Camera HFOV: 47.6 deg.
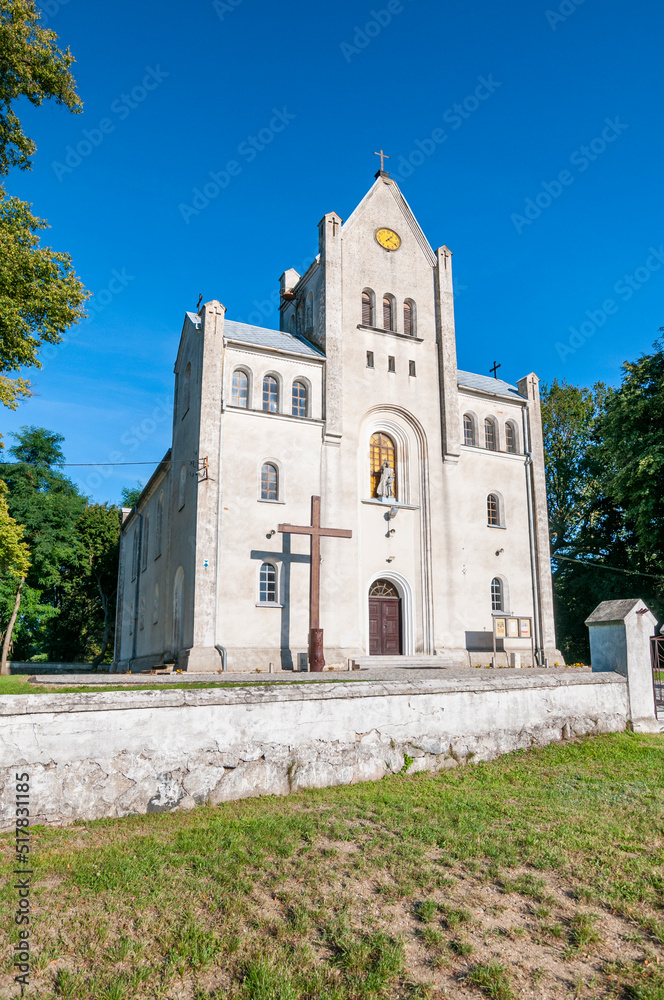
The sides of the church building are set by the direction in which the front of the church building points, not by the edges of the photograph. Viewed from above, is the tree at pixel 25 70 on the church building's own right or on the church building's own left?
on the church building's own right

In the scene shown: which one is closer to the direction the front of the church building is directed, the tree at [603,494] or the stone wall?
the stone wall

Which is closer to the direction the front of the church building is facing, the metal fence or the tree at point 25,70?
the metal fence

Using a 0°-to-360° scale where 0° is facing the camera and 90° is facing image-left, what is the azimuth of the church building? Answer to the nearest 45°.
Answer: approximately 315°

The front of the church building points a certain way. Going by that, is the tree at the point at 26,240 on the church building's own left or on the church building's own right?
on the church building's own right

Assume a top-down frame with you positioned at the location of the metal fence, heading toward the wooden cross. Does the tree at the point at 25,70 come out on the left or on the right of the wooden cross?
left

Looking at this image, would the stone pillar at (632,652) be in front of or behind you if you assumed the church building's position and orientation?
in front

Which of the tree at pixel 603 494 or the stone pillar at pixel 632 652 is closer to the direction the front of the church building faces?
the stone pillar
